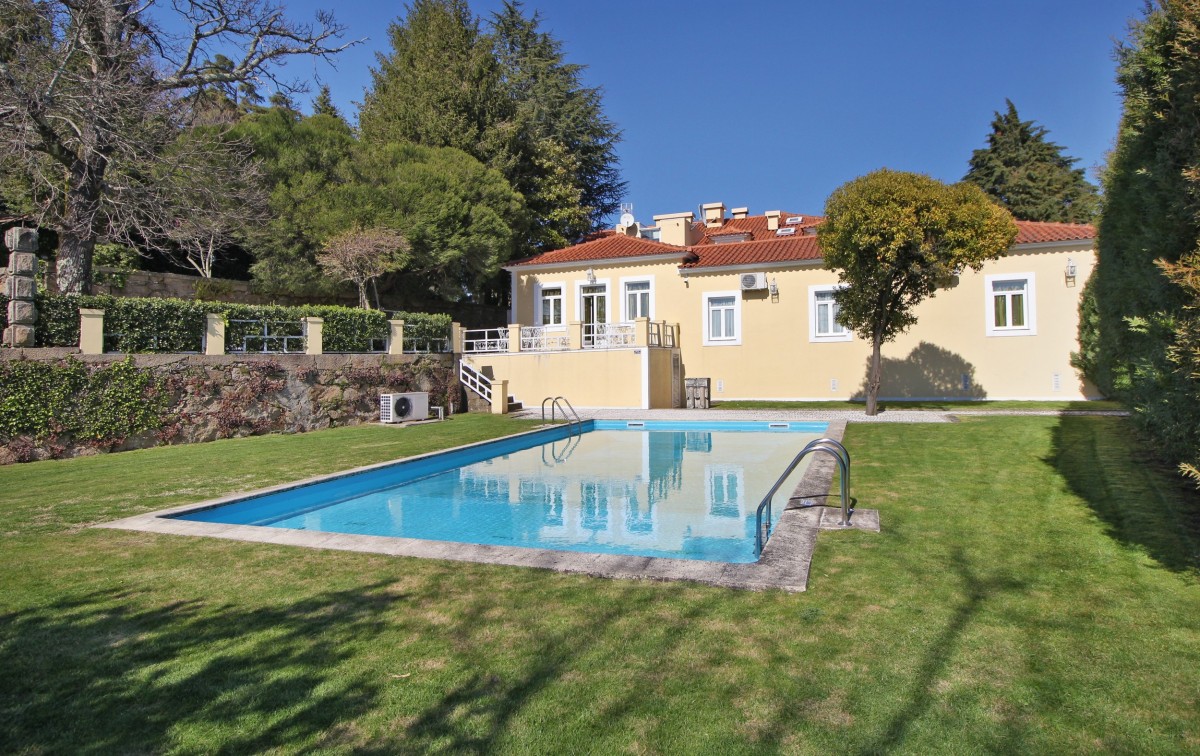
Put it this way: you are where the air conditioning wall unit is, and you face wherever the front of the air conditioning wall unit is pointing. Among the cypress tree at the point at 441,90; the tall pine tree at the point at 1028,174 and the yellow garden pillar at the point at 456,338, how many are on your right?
2

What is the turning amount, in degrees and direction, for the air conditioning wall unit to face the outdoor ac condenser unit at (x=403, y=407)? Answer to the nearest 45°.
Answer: approximately 45° to its right

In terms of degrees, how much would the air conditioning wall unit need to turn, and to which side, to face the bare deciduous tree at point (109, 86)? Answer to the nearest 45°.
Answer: approximately 45° to its right

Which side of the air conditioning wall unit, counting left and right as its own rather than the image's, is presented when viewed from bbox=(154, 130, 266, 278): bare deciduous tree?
right

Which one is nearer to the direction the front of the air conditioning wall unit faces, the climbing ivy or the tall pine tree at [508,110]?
the climbing ivy

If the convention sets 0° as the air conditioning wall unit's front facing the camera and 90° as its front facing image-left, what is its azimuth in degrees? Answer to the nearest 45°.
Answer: approximately 0°

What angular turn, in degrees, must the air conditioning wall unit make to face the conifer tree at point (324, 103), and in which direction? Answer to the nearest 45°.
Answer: approximately 135° to its right

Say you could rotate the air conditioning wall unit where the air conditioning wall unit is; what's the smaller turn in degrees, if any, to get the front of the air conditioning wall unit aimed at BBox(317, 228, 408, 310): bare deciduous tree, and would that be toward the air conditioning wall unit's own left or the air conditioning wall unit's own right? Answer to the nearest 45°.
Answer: approximately 90° to the air conditioning wall unit's own right

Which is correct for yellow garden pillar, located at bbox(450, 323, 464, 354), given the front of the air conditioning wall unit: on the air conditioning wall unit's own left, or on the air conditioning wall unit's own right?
on the air conditioning wall unit's own right

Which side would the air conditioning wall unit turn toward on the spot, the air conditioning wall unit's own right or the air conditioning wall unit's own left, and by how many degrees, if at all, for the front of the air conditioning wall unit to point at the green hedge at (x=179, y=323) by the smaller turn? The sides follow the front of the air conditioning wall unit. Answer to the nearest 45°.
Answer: approximately 45° to the air conditioning wall unit's own right

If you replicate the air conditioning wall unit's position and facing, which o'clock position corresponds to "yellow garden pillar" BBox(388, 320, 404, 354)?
The yellow garden pillar is roughly at 2 o'clock from the air conditioning wall unit.

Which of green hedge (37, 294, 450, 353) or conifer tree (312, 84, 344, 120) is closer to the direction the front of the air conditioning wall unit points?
the green hedge

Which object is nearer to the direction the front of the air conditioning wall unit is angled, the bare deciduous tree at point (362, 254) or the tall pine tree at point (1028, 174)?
the bare deciduous tree

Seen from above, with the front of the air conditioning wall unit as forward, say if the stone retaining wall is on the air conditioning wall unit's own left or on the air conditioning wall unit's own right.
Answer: on the air conditioning wall unit's own right
